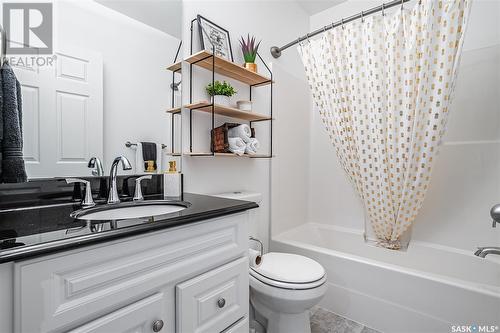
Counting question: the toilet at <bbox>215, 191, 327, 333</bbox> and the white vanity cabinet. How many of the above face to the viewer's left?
0

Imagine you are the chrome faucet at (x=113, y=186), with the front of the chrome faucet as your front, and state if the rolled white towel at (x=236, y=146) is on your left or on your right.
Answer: on your left

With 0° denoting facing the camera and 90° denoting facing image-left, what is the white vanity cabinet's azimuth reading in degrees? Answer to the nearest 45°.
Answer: approximately 315°

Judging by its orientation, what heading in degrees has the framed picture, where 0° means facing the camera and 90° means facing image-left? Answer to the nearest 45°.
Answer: approximately 315°

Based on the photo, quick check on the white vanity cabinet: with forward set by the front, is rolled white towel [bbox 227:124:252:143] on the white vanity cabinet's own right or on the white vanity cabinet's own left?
on the white vanity cabinet's own left

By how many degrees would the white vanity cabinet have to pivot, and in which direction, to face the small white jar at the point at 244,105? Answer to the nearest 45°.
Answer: approximately 90° to its left

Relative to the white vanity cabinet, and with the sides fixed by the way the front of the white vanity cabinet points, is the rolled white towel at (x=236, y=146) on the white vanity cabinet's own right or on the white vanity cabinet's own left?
on the white vanity cabinet's own left
